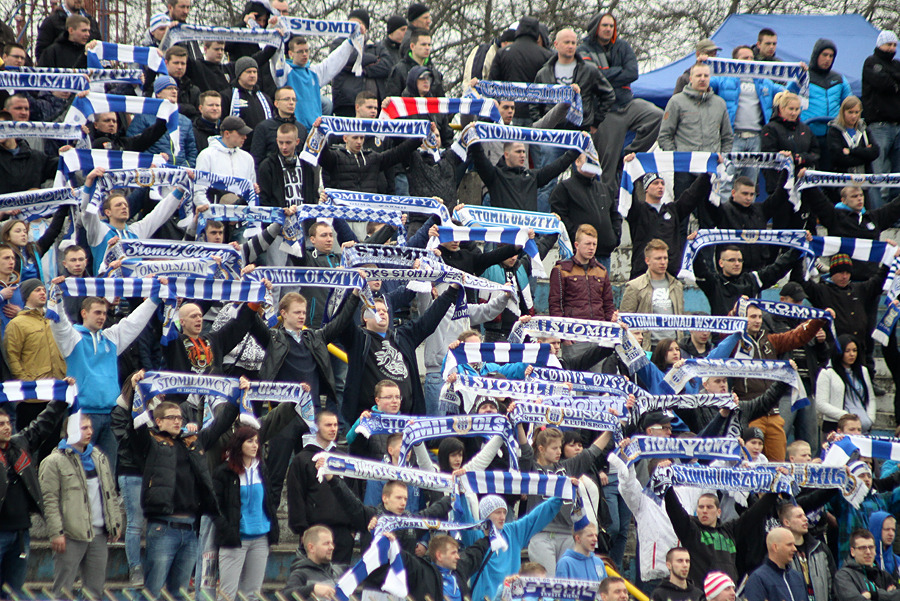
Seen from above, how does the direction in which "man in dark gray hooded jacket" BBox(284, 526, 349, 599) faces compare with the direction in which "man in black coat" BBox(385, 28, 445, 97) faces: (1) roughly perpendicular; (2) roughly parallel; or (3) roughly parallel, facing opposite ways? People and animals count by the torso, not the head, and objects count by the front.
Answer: roughly parallel

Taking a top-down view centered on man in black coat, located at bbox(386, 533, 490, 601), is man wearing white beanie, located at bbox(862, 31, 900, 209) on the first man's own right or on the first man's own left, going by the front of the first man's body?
on the first man's own left

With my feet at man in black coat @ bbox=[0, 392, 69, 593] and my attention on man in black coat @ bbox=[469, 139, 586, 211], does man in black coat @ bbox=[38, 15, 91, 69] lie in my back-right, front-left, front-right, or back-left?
front-left

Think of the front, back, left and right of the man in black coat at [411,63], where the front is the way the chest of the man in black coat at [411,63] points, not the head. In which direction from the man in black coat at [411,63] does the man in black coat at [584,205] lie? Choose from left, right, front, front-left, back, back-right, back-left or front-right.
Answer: front

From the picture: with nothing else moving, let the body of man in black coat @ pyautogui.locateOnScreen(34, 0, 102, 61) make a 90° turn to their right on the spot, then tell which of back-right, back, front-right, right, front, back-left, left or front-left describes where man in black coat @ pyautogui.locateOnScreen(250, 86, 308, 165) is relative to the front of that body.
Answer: left

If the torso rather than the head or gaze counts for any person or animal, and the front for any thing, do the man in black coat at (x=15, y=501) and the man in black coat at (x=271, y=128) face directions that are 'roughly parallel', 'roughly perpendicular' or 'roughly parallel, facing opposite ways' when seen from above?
roughly parallel

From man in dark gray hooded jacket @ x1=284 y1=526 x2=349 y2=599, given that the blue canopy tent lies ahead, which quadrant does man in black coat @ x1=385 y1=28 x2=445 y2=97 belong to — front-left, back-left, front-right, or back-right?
front-left

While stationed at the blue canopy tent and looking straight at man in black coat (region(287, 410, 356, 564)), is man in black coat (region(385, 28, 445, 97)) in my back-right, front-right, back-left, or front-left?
front-right

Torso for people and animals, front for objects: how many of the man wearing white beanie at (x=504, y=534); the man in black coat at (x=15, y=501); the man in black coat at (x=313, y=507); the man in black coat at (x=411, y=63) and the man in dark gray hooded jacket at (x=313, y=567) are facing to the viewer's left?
0

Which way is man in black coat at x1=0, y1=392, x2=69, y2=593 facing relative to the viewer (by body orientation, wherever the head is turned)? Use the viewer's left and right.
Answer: facing the viewer and to the right of the viewer

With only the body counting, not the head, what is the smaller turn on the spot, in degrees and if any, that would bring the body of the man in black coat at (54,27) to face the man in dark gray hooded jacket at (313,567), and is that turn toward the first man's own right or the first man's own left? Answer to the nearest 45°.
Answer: approximately 45° to the first man's own right

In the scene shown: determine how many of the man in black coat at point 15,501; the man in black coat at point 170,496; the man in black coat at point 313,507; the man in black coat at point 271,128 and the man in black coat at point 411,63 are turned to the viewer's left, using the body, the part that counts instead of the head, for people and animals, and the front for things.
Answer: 0

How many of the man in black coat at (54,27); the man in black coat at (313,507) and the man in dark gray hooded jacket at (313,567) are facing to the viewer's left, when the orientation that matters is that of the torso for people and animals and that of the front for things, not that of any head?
0

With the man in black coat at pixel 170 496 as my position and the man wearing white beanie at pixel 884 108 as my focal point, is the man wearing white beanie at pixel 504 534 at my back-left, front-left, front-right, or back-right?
front-right

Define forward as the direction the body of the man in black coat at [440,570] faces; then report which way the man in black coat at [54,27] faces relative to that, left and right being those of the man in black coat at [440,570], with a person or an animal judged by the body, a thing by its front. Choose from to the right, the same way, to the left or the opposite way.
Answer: the same way

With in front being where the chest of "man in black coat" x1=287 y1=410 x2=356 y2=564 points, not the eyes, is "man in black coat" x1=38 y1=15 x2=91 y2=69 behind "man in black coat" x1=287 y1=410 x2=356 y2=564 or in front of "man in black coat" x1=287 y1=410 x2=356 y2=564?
behind
